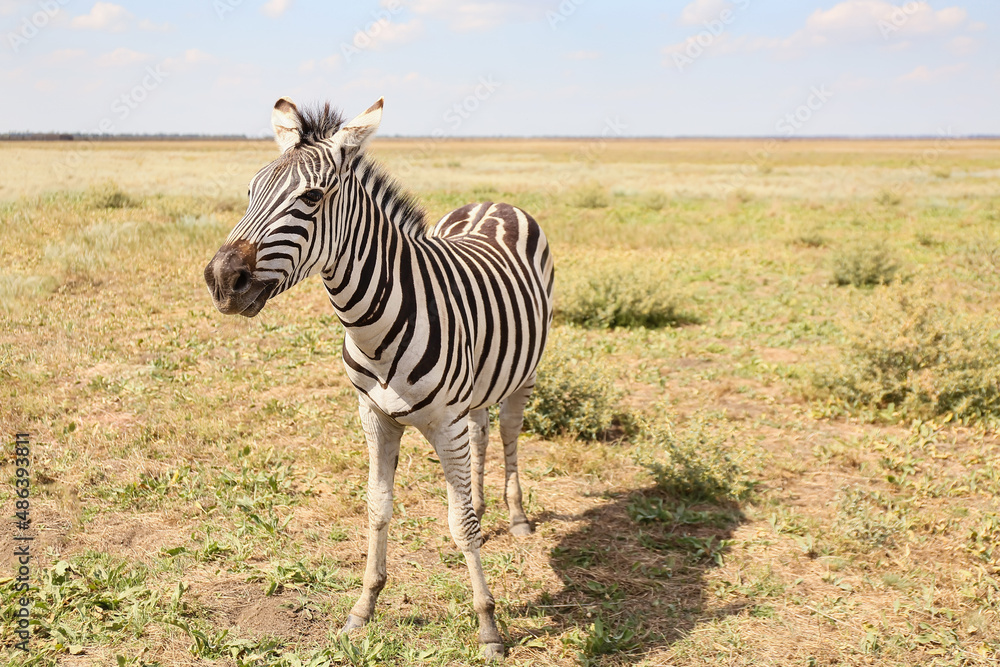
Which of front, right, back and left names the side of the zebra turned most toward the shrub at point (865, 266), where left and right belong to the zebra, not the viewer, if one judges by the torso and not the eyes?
back

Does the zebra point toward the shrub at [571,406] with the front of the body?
no

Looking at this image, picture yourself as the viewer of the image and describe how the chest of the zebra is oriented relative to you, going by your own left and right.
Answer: facing the viewer and to the left of the viewer

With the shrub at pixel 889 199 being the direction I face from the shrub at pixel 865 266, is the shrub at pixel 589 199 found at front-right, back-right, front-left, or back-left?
front-left

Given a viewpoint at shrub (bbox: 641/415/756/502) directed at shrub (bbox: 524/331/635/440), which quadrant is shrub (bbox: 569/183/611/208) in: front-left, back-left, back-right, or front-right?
front-right

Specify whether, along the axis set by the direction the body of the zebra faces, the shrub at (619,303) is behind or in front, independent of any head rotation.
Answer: behind

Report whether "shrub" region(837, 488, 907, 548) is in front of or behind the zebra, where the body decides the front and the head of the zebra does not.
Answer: behind

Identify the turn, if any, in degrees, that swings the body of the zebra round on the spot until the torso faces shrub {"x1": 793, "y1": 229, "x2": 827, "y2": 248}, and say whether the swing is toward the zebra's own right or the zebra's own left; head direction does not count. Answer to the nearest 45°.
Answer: approximately 180°

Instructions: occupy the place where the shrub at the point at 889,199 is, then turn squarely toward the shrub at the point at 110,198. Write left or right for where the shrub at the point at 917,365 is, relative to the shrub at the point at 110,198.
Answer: left

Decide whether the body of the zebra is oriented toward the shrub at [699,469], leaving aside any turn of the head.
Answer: no
